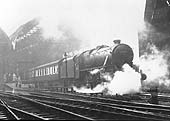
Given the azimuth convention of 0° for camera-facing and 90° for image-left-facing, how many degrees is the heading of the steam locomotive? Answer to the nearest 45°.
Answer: approximately 315°

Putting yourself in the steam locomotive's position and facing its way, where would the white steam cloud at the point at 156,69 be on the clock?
The white steam cloud is roughly at 11 o'clock from the steam locomotive.
